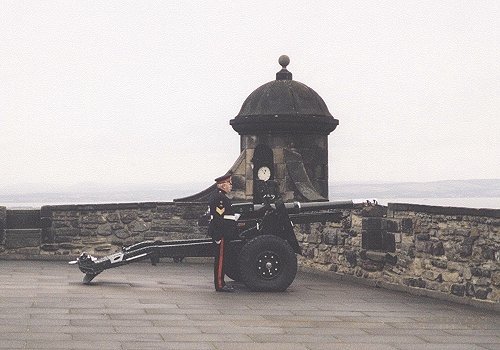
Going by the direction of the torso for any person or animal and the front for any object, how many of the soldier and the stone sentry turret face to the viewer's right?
1

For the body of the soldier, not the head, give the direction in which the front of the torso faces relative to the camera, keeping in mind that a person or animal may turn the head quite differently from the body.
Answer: to the viewer's right

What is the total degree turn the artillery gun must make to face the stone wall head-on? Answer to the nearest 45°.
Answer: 0° — it already faces it

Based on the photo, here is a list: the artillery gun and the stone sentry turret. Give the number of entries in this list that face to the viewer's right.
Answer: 1

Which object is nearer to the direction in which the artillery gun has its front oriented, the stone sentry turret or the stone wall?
the stone wall

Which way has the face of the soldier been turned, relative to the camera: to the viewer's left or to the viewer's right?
to the viewer's right

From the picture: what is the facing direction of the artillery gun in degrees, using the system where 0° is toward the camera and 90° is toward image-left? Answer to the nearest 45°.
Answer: approximately 270°
